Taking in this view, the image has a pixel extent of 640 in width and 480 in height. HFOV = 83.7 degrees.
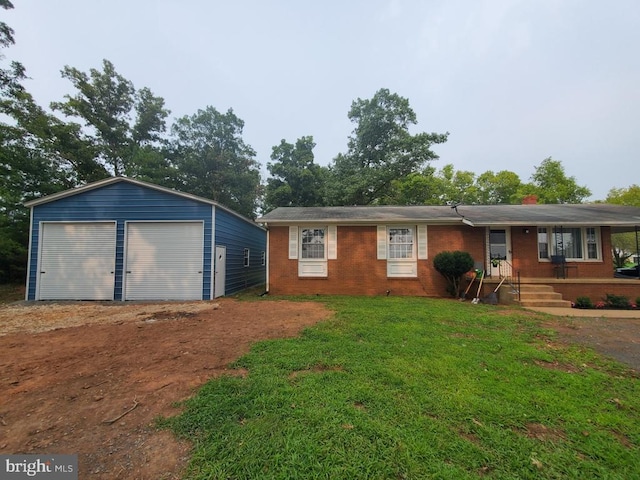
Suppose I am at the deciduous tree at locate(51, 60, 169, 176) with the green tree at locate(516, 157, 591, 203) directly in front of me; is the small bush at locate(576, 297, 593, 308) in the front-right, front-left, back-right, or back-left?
front-right

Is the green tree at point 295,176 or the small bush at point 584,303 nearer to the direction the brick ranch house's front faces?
the small bush

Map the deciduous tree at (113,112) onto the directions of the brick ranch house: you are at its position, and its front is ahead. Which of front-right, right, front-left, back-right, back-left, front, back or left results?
right

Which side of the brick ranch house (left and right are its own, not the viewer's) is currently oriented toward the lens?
front

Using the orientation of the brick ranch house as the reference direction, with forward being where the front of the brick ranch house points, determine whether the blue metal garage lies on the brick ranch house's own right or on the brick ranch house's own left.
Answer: on the brick ranch house's own right

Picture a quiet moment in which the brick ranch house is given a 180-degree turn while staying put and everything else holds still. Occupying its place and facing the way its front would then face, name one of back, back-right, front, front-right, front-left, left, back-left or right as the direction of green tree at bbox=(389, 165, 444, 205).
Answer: front

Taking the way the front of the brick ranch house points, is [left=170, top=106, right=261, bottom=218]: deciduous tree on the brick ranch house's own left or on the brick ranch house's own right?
on the brick ranch house's own right

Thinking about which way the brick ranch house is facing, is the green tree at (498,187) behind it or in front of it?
behind

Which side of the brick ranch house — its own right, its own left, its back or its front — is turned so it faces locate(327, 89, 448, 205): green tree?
back

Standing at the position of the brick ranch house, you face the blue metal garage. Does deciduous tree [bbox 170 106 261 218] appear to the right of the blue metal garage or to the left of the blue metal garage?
right
